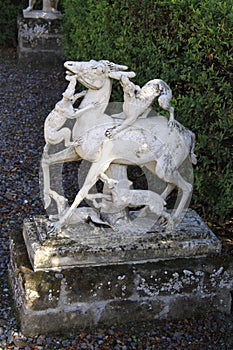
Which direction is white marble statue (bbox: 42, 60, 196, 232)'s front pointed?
to the viewer's left

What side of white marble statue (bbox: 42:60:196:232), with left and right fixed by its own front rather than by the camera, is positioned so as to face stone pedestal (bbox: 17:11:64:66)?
right
